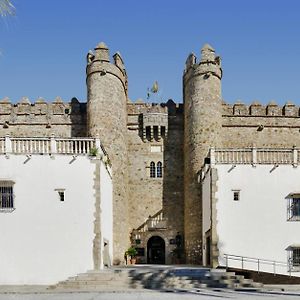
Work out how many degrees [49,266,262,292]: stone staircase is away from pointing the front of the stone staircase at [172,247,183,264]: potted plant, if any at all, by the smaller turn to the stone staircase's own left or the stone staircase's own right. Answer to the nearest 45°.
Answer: approximately 180°

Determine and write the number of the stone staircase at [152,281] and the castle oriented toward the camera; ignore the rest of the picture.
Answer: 2

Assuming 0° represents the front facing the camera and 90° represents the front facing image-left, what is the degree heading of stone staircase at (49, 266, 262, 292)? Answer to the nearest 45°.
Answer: approximately 0°

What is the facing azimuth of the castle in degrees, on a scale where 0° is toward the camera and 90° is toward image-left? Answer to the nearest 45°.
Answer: approximately 0°

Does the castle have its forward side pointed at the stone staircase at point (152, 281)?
yes
